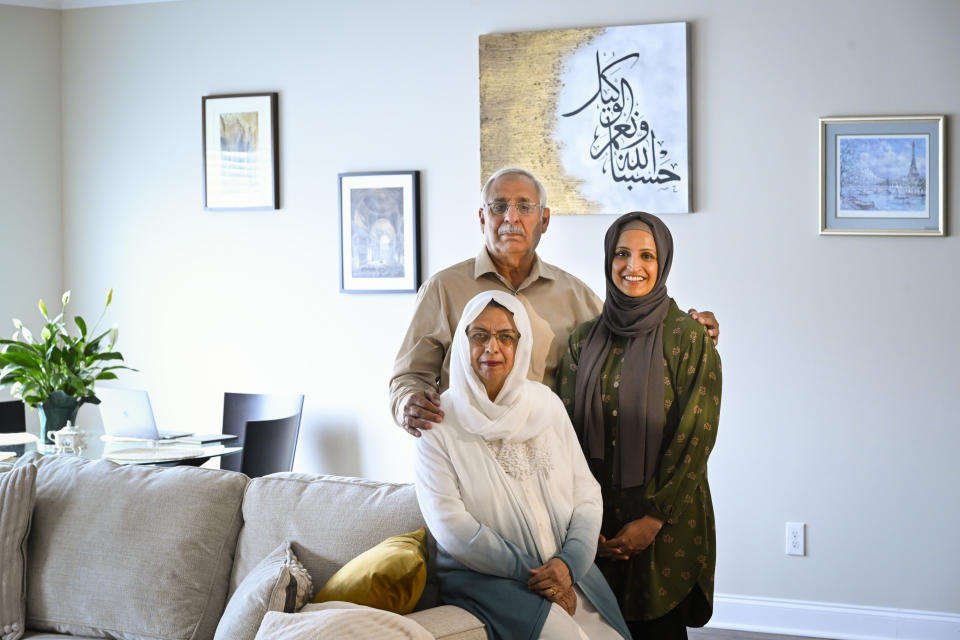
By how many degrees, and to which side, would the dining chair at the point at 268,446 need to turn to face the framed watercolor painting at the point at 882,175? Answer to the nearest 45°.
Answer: approximately 135° to its right

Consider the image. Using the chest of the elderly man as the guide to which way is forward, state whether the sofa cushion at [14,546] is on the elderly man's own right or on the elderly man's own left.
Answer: on the elderly man's own right

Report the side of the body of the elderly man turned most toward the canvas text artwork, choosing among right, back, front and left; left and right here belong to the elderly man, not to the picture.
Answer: back

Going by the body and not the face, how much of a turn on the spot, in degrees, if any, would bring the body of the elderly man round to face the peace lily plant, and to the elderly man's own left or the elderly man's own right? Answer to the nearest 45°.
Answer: approximately 135° to the elderly man's own right

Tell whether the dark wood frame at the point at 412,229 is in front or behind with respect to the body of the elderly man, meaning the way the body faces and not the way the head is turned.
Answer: behind

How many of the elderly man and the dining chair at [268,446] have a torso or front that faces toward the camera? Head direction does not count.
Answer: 1

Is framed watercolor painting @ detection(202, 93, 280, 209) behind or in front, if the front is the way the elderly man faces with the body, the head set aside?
behind

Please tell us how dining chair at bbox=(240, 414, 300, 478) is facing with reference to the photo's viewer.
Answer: facing away from the viewer and to the left of the viewer
